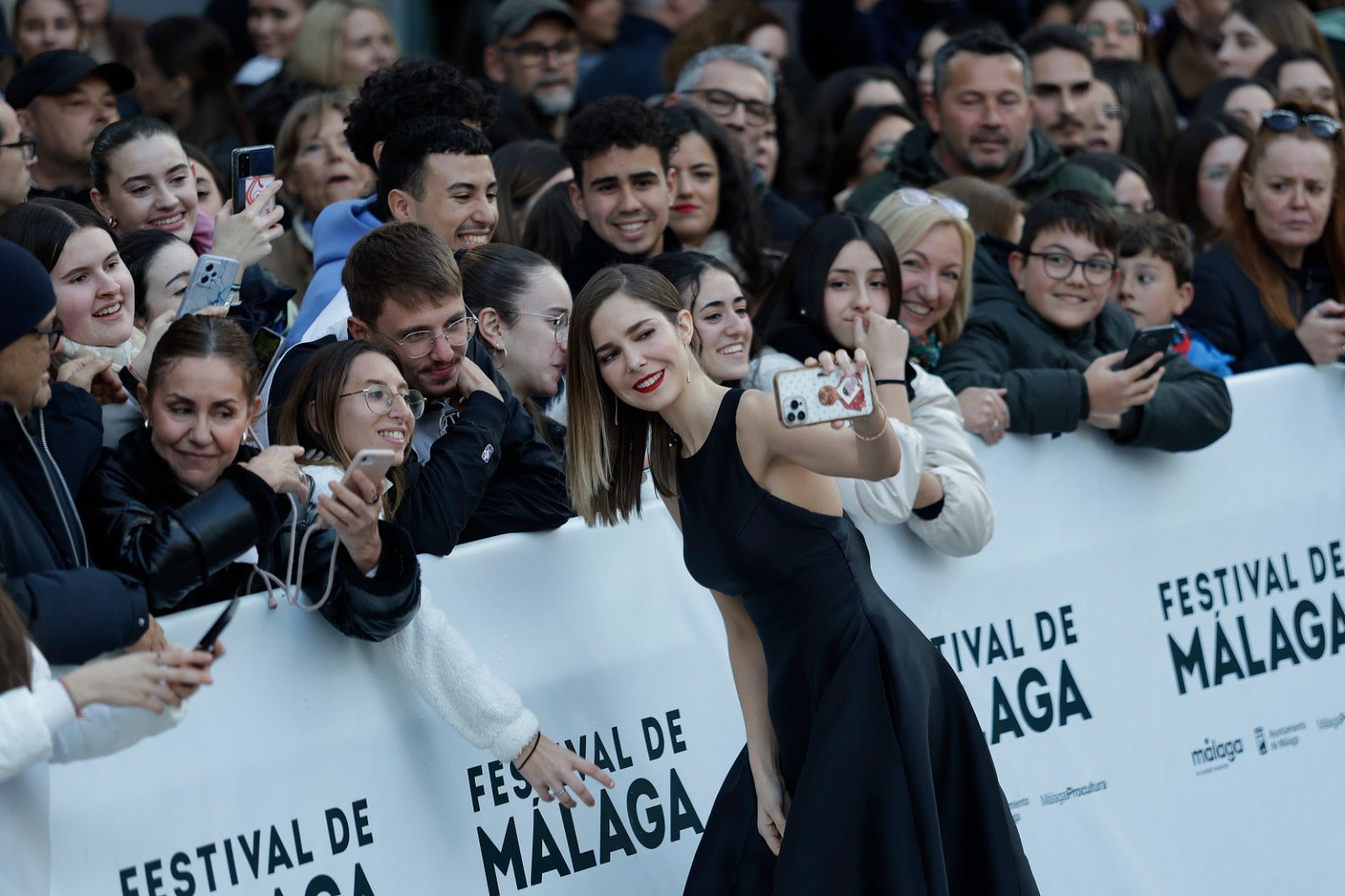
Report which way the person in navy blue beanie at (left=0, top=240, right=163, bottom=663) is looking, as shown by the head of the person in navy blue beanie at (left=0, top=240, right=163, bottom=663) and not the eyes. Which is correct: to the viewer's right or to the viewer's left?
to the viewer's right

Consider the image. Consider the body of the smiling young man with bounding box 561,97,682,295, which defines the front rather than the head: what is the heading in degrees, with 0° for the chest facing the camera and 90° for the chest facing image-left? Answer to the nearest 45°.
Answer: approximately 0°

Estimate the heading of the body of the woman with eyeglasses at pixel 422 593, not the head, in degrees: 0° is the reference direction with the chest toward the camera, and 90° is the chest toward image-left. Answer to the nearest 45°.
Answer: approximately 315°

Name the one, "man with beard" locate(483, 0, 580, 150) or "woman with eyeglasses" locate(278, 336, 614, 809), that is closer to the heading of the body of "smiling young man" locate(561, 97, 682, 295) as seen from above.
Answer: the woman with eyeglasses

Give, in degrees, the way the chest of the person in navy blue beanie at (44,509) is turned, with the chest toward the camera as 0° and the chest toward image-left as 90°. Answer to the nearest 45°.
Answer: approximately 315°

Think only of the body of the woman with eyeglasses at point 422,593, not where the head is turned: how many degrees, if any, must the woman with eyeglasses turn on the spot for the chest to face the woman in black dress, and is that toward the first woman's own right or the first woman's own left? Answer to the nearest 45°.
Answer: approximately 45° to the first woman's own left

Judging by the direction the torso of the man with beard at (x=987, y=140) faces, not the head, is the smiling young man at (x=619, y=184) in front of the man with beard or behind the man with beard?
in front

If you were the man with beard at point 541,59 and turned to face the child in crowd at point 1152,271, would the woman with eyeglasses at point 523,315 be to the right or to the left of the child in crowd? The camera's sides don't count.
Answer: right

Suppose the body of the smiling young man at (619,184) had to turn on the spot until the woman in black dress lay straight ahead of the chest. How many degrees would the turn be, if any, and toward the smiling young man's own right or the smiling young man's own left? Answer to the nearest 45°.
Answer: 0° — they already face them

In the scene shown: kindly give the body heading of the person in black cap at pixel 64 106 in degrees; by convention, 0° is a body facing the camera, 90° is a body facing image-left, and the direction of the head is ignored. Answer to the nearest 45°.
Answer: approximately 315°

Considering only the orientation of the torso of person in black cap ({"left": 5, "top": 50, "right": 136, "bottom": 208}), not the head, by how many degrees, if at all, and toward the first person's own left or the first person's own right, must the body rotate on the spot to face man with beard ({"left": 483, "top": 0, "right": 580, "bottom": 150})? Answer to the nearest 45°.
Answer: approximately 90° to the first person's own left
